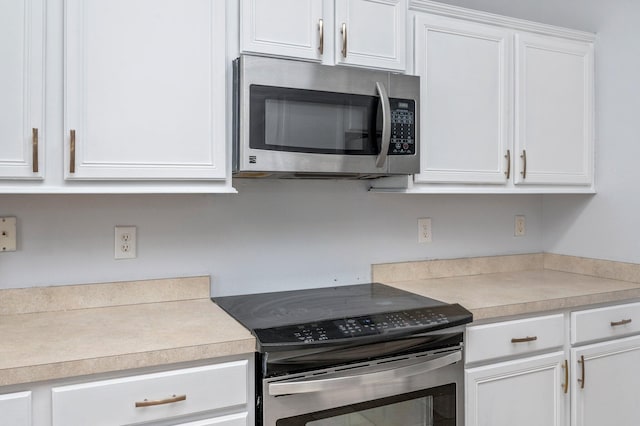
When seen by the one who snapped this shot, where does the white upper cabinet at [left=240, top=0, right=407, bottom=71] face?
facing the viewer and to the right of the viewer

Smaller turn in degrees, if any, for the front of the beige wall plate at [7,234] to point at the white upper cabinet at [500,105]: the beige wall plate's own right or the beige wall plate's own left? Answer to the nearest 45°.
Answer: approximately 90° to the beige wall plate's own left

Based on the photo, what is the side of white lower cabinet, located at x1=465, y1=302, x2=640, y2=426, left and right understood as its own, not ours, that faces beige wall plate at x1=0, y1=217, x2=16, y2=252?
right

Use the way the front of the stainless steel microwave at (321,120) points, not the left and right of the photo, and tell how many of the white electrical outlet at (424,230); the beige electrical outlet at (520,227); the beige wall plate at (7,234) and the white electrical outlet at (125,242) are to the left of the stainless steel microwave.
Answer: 2

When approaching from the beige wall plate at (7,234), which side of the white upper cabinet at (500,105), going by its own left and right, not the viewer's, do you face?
right

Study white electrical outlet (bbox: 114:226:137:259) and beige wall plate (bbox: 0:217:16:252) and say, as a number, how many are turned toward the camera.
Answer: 2

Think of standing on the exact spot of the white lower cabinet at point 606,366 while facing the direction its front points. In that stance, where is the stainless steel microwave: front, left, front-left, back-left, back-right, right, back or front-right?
right

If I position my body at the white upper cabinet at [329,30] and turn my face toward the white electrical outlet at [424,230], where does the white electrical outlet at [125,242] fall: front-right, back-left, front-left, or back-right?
back-left

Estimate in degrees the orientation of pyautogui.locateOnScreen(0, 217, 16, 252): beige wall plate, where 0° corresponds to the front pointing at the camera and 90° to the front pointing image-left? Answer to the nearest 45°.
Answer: approximately 0°

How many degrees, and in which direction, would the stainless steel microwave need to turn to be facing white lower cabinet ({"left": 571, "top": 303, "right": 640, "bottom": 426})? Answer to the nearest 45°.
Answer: approximately 45° to its left

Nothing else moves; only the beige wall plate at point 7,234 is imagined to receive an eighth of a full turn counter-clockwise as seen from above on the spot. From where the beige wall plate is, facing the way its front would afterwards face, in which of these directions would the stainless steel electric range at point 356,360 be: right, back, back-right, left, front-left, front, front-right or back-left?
front

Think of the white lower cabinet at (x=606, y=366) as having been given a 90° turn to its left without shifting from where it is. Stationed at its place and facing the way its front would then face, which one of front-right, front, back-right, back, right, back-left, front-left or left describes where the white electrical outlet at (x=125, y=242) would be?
back
